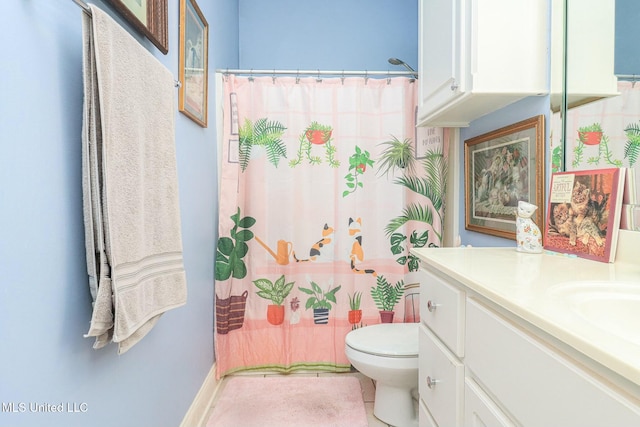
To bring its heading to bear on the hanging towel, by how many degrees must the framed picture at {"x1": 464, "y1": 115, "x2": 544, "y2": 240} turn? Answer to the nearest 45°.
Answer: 0° — it already faces it

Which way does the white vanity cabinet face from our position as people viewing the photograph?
facing the viewer and to the left of the viewer

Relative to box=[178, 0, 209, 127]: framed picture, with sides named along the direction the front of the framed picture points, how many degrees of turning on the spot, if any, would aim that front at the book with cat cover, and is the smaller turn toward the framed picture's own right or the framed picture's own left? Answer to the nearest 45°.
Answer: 0° — it already faces it

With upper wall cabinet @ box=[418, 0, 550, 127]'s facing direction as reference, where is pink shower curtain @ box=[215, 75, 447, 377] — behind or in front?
in front

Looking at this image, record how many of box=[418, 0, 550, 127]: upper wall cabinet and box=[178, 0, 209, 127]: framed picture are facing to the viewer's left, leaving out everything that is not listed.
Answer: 1

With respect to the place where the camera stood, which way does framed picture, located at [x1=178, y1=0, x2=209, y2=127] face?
facing the viewer and to the right of the viewer

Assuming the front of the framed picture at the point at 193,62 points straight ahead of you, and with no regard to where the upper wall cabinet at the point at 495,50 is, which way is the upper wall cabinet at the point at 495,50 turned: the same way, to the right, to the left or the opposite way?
the opposite way

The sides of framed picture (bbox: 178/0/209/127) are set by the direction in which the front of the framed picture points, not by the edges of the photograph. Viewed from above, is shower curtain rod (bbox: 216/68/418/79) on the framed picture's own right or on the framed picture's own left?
on the framed picture's own left

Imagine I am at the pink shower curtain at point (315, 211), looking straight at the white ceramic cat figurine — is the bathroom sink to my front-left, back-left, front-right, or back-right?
front-right

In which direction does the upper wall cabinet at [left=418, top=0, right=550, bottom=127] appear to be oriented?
to the viewer's left

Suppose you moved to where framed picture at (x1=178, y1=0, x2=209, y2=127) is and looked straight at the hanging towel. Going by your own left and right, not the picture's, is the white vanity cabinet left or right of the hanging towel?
left
